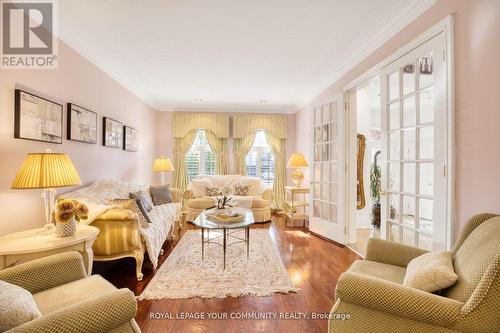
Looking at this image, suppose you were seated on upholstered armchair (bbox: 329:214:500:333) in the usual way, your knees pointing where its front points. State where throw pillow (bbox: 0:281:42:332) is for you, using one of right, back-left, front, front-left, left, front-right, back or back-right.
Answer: front-left

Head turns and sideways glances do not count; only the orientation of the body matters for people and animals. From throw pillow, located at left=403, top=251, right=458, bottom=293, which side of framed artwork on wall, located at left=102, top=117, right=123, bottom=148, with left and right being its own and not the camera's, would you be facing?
front

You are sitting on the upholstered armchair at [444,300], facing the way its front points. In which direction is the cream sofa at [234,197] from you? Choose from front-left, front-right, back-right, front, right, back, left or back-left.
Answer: front-right

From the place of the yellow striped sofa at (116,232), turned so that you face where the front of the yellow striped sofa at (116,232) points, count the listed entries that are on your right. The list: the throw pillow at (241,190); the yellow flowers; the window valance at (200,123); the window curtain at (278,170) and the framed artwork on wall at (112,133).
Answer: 1

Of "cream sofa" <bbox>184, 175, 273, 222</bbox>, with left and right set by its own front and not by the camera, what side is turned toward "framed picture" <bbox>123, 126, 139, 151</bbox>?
right

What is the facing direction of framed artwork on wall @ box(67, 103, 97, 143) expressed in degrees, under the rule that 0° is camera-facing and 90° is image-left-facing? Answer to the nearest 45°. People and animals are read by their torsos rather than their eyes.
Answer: approximately 315°

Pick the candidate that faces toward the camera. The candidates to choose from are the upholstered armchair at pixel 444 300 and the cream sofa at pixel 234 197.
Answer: the cream sofa

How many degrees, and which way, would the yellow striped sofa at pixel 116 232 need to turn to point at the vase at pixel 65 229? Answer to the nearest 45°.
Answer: approximately 90° to its right

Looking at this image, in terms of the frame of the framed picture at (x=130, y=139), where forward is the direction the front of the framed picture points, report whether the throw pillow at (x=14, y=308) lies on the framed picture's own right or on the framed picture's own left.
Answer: on the framed picture's own right

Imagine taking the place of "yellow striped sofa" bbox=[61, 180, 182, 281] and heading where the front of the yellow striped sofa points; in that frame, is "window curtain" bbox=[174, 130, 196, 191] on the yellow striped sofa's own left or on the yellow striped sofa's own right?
on the yellow striped sofa's own left

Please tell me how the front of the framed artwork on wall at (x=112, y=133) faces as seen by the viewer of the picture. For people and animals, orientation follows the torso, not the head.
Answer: facing the viewer and to the right of the viewer

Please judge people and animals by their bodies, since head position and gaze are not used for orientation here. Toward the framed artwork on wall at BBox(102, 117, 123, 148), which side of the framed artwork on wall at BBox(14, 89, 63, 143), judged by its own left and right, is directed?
left

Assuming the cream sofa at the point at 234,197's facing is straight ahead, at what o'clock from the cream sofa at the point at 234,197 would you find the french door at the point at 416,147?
The french door is roughly at 11 o'clock from the cream sofa.

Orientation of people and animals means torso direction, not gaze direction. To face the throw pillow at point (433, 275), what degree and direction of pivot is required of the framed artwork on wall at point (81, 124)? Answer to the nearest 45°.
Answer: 0° — it already faces it

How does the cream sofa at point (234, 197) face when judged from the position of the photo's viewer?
facing the viewer

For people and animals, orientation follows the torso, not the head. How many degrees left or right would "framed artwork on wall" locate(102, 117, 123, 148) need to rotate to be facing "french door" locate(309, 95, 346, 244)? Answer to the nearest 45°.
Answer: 0° — it already faces it

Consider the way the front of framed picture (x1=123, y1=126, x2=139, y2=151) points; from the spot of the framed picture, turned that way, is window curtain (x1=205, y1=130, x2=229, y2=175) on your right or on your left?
on your left

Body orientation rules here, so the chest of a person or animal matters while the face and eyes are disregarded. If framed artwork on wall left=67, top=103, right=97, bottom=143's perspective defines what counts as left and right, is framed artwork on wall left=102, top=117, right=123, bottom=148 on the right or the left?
on its left

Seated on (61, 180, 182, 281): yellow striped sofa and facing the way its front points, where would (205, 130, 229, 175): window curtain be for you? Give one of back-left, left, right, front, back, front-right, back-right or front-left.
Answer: left

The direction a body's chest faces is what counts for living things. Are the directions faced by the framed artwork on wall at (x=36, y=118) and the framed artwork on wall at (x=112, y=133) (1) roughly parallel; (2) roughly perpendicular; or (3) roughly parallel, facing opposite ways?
roughly parallel

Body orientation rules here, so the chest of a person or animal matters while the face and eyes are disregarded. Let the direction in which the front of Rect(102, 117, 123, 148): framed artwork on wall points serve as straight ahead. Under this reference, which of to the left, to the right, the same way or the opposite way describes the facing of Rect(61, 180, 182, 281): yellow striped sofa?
the same way

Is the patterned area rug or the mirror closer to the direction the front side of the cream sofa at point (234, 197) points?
the patterned area rug

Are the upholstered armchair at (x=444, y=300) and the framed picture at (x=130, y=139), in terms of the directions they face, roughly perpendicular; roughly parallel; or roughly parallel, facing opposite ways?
roughly parallel, facing opposite ways
